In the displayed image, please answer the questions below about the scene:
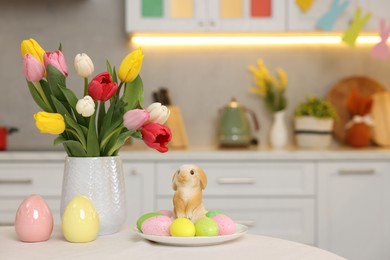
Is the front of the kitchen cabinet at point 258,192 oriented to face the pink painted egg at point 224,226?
yes

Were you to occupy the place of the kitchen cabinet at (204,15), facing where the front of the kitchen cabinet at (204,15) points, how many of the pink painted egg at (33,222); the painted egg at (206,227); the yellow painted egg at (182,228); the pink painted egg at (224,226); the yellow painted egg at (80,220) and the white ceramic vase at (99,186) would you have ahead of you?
6

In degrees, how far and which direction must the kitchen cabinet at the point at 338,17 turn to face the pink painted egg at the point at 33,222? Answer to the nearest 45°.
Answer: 0° — it already faces it

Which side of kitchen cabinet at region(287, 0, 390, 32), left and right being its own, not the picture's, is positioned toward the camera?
front

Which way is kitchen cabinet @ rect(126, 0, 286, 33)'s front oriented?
toward the camera

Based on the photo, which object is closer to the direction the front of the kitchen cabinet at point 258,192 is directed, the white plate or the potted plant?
the white plate

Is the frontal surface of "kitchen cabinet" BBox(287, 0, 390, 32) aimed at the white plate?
yes

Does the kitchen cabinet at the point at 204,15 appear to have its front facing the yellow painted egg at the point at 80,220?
yes

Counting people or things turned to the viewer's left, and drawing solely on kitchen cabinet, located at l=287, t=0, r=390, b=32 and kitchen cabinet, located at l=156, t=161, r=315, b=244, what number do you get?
0

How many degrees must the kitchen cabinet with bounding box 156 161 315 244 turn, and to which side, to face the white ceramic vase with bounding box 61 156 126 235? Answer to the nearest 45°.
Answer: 0° — it already faces it

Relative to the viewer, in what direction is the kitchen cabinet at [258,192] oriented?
toward the camera
